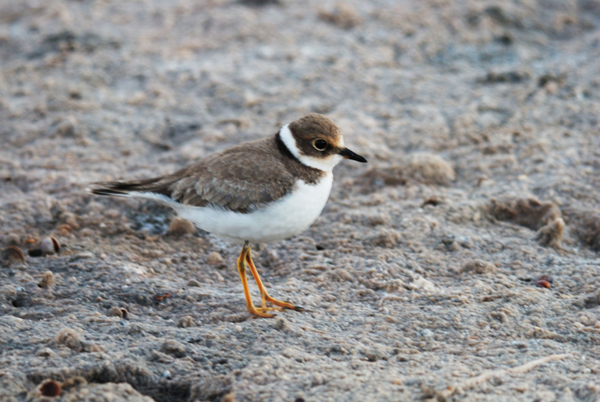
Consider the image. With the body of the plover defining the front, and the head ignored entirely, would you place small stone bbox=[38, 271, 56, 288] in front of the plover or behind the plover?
behind

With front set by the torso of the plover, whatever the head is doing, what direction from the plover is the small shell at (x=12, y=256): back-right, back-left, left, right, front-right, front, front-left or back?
back

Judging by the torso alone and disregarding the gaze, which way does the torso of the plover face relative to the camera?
to the viewer's right
